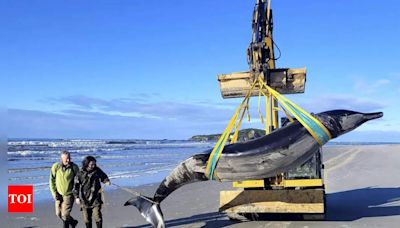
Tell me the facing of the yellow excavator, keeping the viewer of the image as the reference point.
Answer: facing the viewer

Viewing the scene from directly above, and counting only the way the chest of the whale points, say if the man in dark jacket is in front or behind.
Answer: behind

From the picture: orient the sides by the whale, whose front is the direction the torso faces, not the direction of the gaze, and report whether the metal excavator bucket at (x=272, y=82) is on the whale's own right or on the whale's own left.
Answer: on the whale's own left

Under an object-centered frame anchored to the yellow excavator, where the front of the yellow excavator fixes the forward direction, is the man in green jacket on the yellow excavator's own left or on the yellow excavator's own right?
on the yellow excavator's own right

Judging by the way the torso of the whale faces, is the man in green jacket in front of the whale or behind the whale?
behind

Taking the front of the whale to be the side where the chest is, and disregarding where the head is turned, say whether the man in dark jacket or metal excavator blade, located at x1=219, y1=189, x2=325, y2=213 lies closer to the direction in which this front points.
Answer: the metal excavator blade

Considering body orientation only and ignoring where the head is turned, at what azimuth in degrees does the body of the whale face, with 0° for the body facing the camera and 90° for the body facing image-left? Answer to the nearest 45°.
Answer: approximately 270°

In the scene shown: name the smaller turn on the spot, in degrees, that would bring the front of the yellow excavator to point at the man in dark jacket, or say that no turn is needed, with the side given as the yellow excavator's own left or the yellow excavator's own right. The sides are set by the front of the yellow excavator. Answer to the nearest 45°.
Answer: approximately 45° to the yellow excavator's own right
